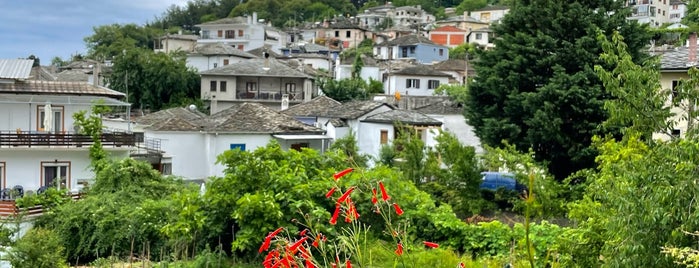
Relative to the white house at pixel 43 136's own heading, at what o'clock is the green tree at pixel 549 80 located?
The green tree is roughly at 10 o'clock from the white house.

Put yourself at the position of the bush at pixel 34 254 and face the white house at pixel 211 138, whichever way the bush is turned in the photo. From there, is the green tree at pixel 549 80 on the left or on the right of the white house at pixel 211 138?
right

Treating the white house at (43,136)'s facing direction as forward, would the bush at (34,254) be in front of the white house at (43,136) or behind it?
in front

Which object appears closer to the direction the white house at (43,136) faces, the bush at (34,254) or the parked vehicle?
the bush

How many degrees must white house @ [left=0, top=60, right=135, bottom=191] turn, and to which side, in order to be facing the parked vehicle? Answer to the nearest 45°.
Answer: approximately 45° to its left

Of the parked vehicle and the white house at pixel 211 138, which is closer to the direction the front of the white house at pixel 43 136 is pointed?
the parked vehicle

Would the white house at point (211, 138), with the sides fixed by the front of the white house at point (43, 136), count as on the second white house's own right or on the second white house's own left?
on the second white house's own left

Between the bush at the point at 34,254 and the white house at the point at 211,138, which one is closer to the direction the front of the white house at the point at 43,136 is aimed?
the bush

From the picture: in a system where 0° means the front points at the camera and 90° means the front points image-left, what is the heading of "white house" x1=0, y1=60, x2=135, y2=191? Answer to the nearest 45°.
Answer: approximately 0°
